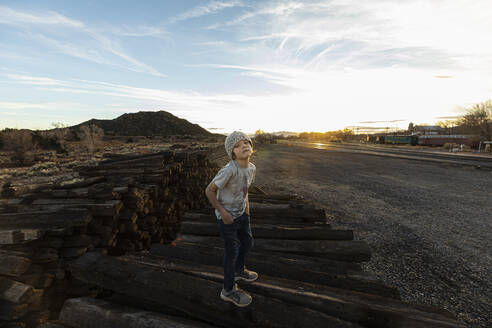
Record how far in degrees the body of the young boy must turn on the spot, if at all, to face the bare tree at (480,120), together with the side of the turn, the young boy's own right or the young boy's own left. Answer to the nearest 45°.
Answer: approximately 90° to the young boy's own left

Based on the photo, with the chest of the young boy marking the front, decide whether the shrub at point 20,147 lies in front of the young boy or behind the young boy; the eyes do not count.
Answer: behind

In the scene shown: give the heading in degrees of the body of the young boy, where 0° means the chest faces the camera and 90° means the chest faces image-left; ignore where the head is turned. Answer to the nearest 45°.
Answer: approximately 315°
